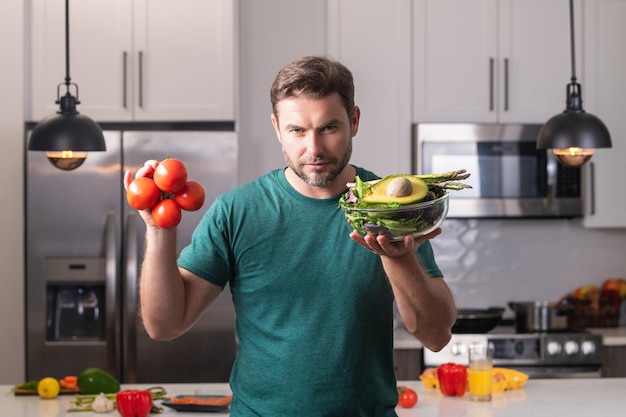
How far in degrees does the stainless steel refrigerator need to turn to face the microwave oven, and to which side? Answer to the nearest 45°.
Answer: approximately 90° to its left

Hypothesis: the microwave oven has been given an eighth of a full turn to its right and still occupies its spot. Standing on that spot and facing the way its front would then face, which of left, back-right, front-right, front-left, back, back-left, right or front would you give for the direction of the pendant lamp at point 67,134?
front

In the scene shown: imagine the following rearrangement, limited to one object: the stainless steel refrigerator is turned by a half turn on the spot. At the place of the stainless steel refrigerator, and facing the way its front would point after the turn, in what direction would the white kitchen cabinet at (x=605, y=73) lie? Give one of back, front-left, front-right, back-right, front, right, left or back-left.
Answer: right

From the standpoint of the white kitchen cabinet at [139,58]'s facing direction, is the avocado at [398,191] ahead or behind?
ahead

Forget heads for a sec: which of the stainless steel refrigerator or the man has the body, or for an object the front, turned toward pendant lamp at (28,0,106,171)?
the stainless steel refrigerator

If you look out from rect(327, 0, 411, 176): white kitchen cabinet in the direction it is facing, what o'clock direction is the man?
The man is roughly at 12 o'clock from the white kitchen cabinet.

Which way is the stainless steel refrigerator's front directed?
toward the camera

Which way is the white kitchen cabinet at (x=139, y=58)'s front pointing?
toward the camera

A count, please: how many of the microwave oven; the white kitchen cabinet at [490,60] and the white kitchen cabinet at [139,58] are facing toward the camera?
3

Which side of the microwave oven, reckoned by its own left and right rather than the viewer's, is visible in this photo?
front

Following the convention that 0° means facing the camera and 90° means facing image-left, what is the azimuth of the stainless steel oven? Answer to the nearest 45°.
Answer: approximately 0°
